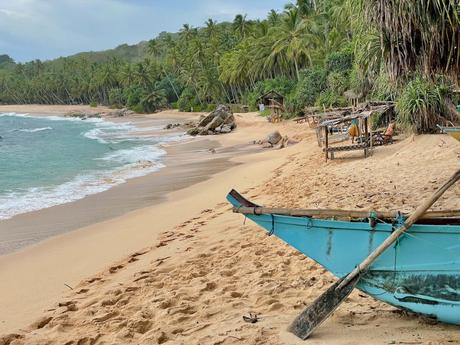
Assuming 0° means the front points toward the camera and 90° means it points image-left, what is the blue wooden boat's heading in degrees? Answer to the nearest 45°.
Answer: approximately 90°

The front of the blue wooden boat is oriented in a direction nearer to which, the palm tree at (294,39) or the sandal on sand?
the sandal on sand

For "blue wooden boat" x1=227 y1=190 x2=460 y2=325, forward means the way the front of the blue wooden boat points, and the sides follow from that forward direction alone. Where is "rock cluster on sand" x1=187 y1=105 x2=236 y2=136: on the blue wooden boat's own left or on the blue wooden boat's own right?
on the blue wooden boat's own right

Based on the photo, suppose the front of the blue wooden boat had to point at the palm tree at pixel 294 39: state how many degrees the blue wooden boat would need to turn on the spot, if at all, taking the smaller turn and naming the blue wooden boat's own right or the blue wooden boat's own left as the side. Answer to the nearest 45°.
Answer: approximately 90° to the blue wooden boat's own right

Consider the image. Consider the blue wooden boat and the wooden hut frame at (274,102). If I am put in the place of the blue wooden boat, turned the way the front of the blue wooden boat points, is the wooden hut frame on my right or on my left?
on my right

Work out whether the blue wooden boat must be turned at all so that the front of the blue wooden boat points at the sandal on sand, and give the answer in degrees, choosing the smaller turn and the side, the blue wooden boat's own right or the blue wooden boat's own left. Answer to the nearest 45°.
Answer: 0° — it already faces it
